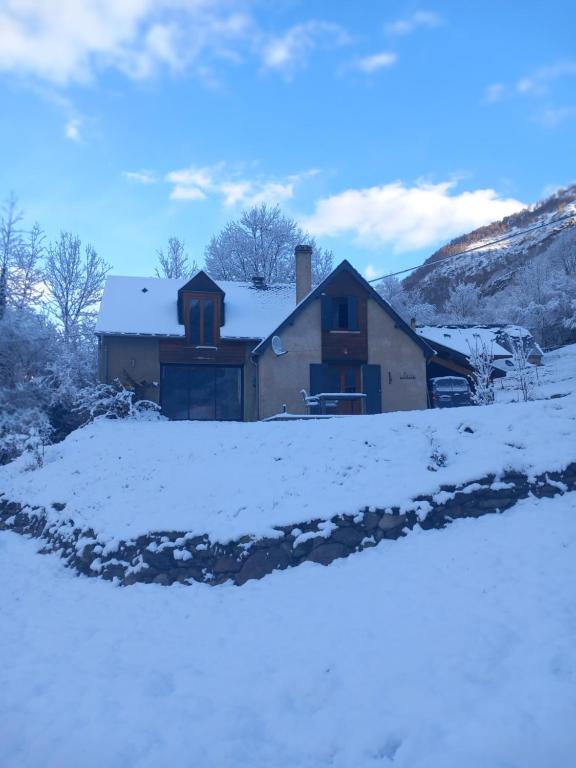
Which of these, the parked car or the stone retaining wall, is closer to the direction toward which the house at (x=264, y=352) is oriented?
the stone retaining wall

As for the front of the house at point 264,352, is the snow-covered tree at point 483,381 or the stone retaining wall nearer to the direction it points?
the stone retaining wall

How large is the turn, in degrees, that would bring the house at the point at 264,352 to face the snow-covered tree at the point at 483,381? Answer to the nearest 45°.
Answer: approximately 45° to its left

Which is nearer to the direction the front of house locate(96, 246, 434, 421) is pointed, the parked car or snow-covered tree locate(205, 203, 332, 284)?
the parked car

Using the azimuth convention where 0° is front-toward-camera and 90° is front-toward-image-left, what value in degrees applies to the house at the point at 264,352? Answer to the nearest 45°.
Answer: approximately 0°

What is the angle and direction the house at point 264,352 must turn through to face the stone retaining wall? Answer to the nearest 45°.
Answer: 0° — it already faces it

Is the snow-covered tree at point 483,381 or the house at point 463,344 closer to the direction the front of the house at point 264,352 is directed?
the snow-covered tree

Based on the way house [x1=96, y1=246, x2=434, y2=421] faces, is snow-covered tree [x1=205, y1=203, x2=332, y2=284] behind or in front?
behind

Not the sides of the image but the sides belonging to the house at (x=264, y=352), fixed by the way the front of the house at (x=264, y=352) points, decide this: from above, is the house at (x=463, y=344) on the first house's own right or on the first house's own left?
on the first house's own left

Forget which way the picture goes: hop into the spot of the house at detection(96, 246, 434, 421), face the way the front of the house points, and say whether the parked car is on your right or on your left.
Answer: on your left
